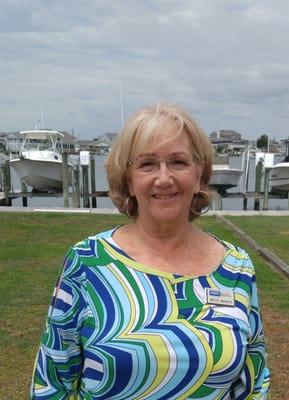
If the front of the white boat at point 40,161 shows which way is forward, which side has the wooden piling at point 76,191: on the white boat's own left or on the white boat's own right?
on the white boat's own left

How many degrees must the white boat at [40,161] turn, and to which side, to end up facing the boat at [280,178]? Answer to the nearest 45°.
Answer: approximately 135° to its left

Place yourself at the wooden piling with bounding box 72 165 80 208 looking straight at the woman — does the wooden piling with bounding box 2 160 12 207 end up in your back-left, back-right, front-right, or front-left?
back-right

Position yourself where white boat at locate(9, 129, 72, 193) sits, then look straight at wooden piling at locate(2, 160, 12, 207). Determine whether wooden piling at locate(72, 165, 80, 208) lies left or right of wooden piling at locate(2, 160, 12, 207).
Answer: left

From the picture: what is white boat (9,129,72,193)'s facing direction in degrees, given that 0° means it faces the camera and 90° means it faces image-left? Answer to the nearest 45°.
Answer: approximately 45°

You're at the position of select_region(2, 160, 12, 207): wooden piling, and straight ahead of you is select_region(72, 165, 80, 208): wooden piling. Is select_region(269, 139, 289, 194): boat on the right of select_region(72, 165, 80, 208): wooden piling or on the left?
left
